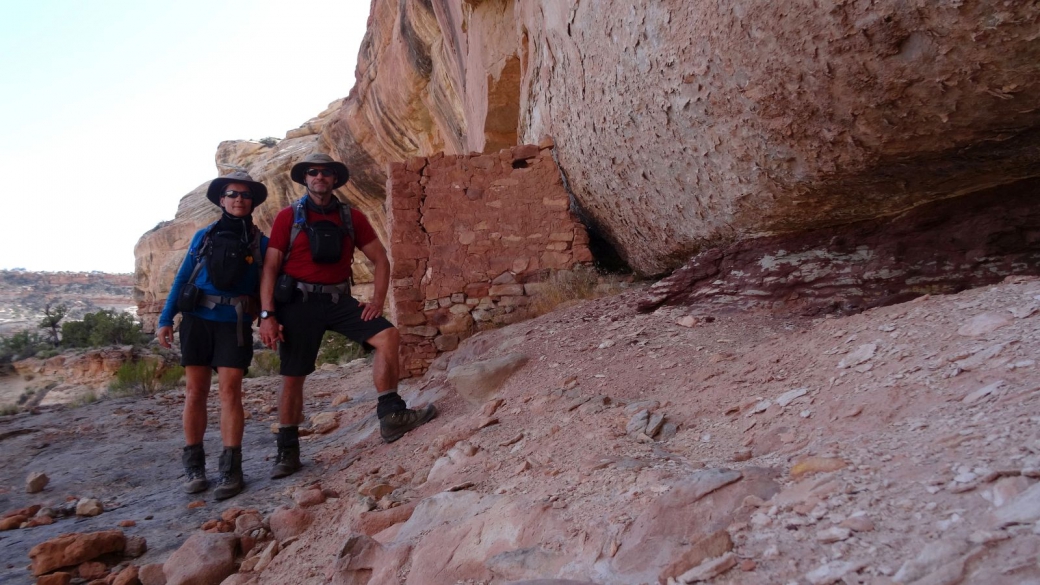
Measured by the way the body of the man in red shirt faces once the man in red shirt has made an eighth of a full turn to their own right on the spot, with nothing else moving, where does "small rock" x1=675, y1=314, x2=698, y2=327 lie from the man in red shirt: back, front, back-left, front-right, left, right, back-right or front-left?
back-left

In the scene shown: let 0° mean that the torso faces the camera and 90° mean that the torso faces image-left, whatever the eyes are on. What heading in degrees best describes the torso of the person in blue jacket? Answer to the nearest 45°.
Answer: approximately 0°

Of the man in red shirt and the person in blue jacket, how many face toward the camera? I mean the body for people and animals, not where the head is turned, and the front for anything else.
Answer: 2

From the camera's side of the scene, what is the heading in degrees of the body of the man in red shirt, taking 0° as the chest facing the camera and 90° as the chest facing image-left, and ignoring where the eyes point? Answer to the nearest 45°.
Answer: approximately 0°

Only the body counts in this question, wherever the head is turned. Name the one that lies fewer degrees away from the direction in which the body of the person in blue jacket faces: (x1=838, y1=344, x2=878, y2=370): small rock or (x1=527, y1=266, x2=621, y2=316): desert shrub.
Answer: the small rock

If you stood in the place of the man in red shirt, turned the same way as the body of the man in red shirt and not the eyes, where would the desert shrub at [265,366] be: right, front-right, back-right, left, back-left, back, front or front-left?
back
